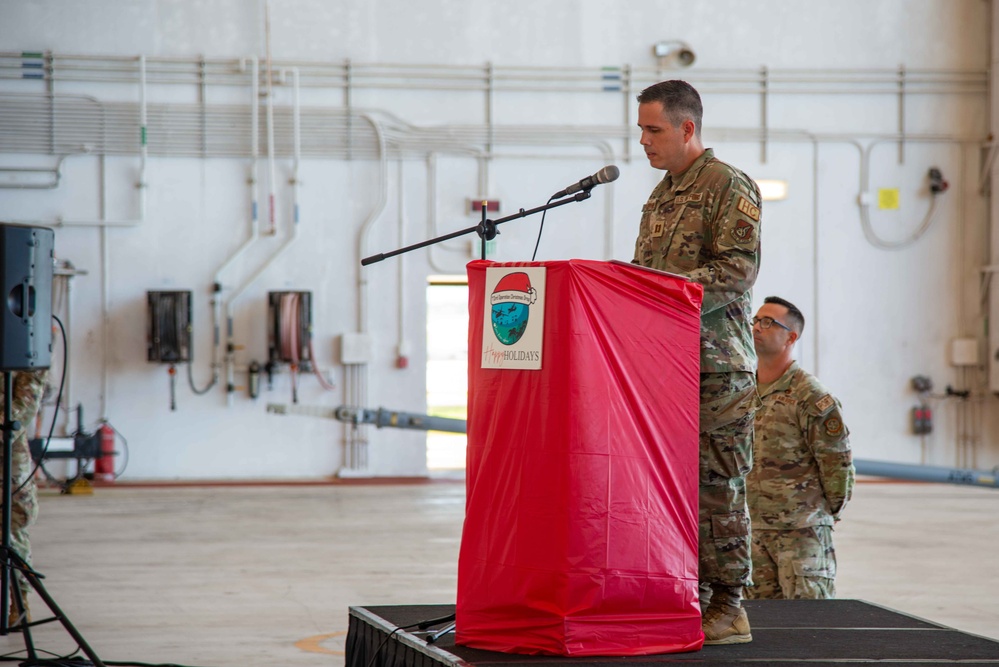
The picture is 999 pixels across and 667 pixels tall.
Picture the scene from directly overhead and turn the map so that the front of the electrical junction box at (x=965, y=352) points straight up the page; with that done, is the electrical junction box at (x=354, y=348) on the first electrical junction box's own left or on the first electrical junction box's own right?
on the first electrical junction box's own right

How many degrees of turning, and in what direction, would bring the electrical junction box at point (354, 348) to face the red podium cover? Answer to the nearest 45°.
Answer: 0° — it already faces it

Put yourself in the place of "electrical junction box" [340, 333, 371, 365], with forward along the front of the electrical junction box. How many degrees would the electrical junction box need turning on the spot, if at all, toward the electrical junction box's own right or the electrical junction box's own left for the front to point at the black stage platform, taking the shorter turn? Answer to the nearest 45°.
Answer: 0° — it already faces it

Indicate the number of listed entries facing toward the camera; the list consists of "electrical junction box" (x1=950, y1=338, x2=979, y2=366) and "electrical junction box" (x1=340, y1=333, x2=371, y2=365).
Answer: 2

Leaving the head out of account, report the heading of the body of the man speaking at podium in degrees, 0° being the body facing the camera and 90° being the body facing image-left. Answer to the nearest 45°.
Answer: approximately 45°

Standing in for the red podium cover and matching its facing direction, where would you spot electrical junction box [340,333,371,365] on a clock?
The electrical junction box is roughly at 4 o'clock from the red podium cover.
